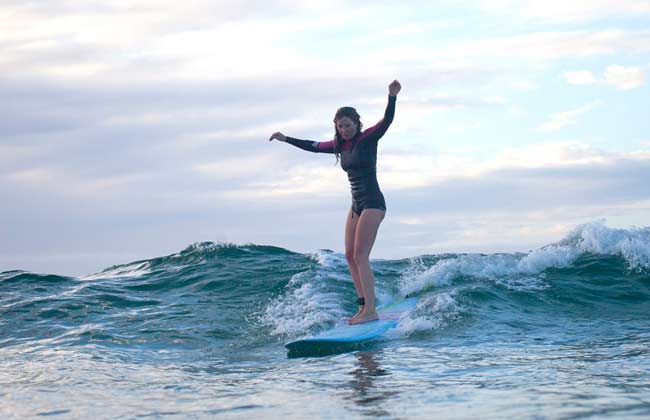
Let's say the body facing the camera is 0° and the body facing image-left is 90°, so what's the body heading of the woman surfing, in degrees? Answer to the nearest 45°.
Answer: approximately 45°

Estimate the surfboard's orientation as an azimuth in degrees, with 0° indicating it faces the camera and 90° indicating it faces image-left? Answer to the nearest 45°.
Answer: approximately 45°
